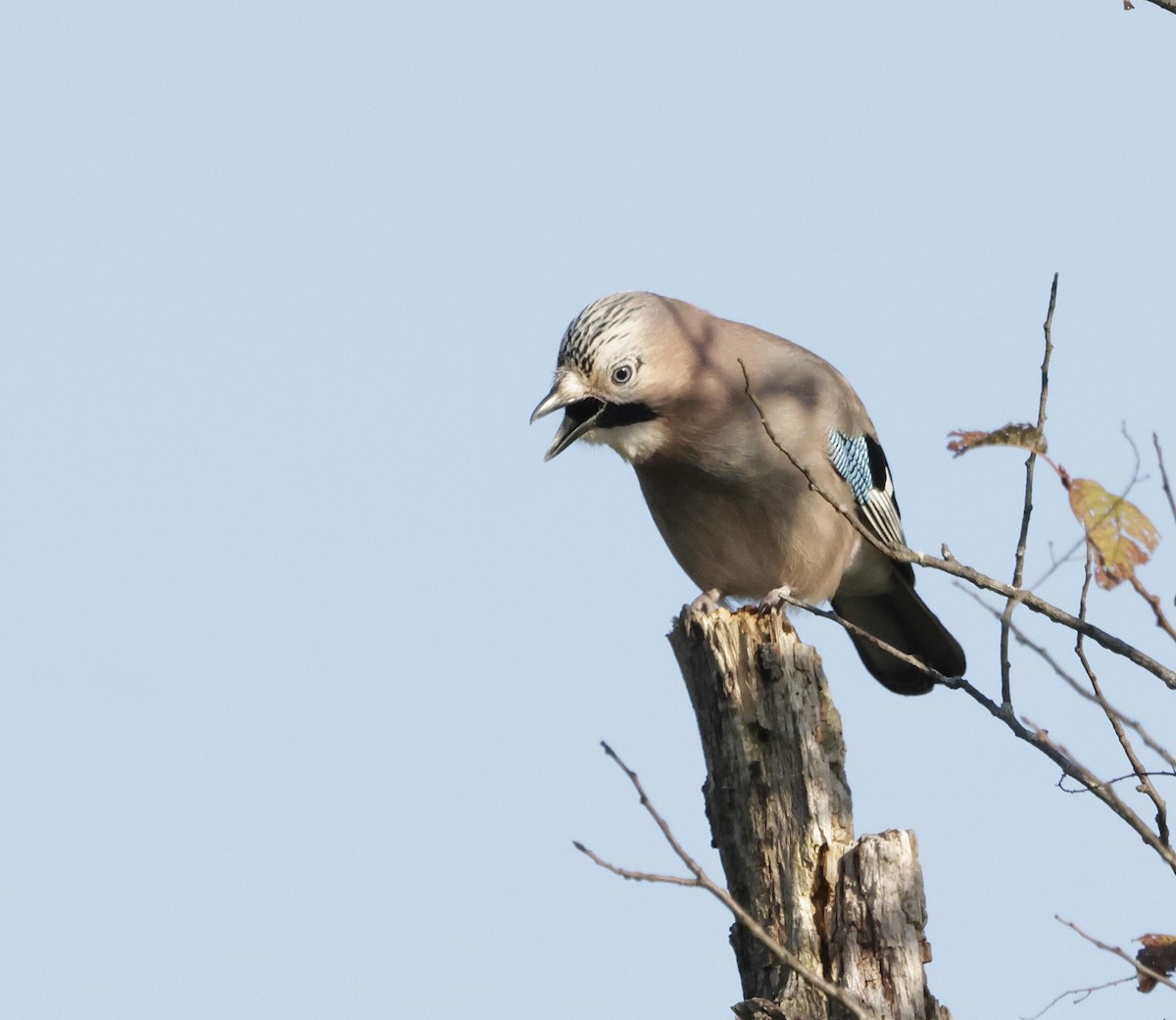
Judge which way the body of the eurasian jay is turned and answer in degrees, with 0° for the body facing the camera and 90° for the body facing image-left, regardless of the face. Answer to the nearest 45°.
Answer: approximately 45°

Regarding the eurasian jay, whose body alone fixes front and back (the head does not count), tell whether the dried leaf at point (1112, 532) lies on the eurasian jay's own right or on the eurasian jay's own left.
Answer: on the eurasian jay's own left
